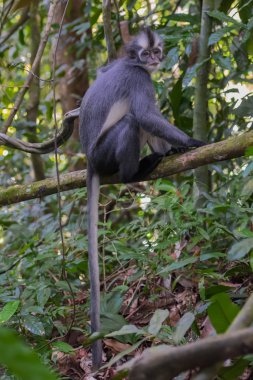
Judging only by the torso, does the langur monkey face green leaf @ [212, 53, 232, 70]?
yes

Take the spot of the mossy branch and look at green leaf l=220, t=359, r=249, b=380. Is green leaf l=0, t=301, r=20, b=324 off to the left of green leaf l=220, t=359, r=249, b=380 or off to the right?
right

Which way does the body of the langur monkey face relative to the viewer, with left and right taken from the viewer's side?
facing to the right of the viewer

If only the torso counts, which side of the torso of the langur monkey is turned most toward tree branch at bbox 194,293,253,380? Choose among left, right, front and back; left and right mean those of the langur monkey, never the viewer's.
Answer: right

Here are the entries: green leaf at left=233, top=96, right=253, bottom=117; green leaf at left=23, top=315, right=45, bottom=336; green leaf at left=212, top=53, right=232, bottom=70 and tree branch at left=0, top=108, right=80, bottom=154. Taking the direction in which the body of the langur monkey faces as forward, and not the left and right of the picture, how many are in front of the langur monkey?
2

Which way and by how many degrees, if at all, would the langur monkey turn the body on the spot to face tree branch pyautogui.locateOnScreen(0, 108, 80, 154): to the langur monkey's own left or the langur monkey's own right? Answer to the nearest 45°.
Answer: approximately 180°

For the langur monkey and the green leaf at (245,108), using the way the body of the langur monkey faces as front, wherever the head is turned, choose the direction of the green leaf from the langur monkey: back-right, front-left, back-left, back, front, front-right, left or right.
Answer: front

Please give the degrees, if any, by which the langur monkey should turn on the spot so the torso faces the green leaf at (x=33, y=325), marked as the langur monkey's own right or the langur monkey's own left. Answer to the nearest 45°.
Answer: approximately 135° to the langur monkey's own right

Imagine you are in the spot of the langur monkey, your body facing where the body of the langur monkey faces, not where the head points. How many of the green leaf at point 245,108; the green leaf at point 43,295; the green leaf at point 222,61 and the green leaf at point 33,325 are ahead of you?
2

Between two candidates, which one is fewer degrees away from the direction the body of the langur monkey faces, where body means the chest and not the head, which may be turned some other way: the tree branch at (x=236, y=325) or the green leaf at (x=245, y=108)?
the green leaf

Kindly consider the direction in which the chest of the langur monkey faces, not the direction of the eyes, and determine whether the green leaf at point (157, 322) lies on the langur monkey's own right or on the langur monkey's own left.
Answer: on the langur monkey's own right

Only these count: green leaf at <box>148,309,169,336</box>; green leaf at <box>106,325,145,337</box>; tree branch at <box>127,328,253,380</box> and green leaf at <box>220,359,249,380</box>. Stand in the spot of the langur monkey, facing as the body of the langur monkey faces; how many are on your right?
4

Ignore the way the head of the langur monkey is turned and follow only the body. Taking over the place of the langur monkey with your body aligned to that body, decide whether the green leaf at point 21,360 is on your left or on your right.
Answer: on your right

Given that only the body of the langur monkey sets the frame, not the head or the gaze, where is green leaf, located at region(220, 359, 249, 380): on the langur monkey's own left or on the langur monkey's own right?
on the langur monkey's own right
